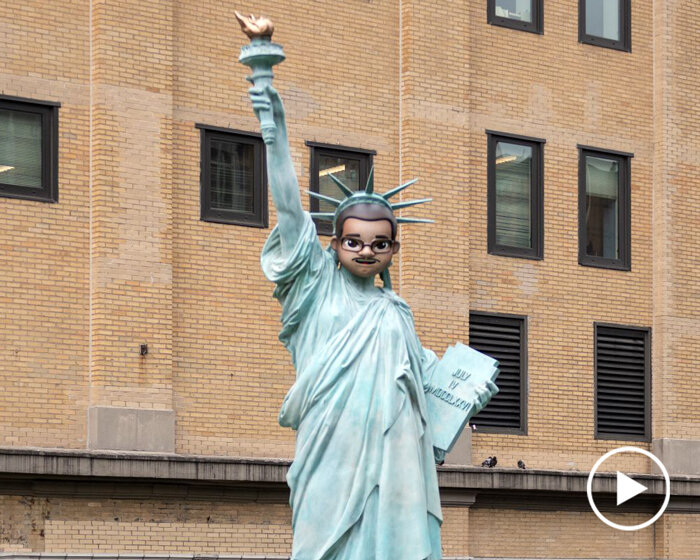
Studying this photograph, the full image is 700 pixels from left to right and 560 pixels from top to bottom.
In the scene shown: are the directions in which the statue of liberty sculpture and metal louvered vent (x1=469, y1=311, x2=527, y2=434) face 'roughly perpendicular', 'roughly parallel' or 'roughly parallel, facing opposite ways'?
roughly parallel

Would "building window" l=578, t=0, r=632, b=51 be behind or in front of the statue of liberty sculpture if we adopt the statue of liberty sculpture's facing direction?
behind

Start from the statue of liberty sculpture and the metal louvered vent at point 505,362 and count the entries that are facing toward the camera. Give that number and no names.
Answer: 2

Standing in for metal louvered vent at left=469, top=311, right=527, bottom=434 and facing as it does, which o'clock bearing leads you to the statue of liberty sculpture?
The statue of liberty sculpture is roughly at 12 o'clock from the metal louvered vent.

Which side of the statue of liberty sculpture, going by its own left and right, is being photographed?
front

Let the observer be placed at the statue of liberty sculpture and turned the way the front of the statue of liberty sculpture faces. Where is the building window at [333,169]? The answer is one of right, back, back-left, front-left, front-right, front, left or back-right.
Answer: back
